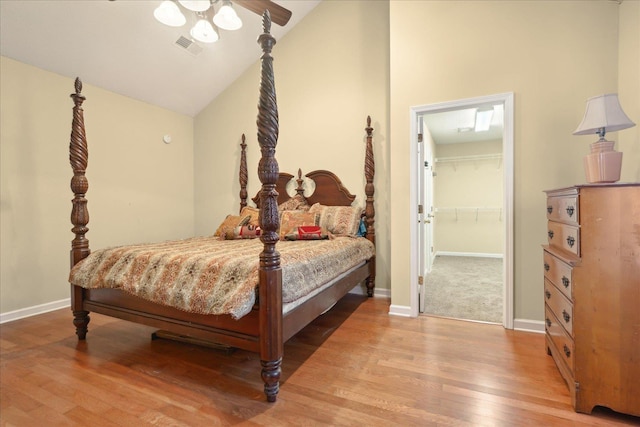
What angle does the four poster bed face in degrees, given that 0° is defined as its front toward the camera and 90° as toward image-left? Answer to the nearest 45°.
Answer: approximately 45°

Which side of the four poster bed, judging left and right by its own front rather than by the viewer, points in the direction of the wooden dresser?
left

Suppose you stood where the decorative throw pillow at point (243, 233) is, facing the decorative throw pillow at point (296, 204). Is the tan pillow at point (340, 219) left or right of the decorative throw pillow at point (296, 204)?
right

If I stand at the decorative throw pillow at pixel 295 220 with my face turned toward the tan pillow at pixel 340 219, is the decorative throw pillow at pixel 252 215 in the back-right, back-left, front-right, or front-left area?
back-left
